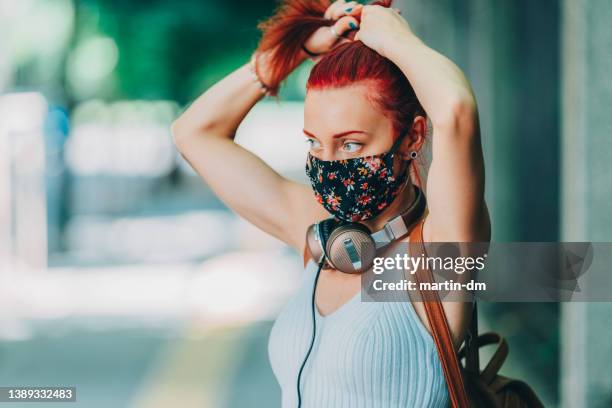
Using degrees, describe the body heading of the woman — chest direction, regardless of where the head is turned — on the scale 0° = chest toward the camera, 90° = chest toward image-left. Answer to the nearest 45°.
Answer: approximately 45°
